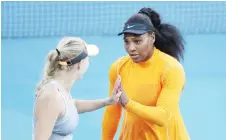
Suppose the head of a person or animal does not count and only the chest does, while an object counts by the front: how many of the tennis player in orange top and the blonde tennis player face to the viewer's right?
1

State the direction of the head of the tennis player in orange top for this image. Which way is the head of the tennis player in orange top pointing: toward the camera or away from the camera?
toward the camera

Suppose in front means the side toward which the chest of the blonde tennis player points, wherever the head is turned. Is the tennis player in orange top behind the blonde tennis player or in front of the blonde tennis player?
in front

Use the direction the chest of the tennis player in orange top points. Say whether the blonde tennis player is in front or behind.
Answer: in front

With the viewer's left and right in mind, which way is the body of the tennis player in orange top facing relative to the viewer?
facing the viewer and to the left of the viewer

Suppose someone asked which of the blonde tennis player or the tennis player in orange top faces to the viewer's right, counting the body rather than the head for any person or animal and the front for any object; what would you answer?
the blonde tennis player

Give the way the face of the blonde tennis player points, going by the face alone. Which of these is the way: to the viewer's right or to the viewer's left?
to the viewer's right

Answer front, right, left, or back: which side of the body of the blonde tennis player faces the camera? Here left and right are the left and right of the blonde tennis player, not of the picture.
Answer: right
